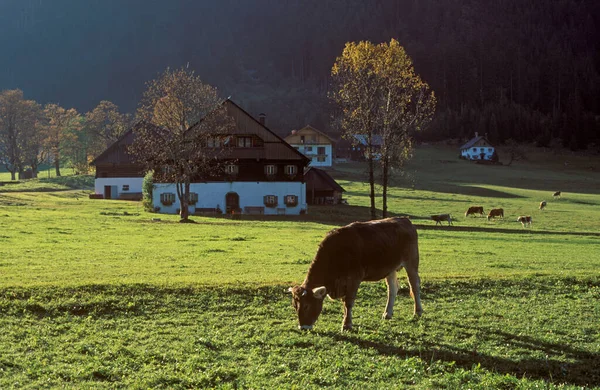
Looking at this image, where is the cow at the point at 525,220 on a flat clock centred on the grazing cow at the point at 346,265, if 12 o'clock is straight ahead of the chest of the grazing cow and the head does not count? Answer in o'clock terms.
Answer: The cow is roughly at 5 o'clock from the grazing cow.

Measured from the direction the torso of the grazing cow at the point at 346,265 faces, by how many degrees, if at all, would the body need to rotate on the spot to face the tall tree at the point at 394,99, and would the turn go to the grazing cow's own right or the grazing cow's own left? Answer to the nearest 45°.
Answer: approximately 135° to the grazing cow's own right

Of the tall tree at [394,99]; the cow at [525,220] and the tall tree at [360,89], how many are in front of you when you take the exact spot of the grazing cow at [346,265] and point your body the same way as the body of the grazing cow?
0

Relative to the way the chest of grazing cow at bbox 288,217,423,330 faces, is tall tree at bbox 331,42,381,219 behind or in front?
behind

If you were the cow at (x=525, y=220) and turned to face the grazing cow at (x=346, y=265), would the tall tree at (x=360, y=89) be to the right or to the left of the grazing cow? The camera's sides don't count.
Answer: right

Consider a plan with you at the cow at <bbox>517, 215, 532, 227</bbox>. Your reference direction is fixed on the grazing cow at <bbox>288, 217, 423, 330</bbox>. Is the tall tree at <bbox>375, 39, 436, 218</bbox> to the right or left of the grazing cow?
right
